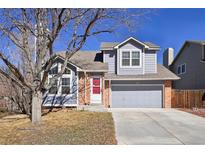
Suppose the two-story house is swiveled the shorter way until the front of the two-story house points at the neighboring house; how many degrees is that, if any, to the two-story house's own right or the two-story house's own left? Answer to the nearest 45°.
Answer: approximately 135° to the two-story house's own left

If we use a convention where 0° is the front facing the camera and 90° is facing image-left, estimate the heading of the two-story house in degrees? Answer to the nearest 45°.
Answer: approximately 0°

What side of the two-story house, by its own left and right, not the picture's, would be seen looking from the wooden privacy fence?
left

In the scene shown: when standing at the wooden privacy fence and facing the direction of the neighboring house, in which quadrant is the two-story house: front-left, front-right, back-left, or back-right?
back-left
